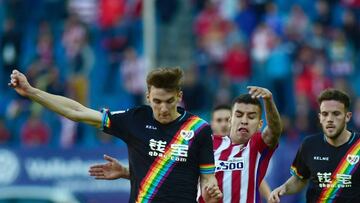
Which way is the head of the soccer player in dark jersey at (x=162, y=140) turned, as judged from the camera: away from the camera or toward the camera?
toward the camera

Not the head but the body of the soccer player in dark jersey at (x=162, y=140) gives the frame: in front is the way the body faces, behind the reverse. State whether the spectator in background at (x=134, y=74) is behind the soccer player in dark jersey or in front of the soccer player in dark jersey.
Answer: behind

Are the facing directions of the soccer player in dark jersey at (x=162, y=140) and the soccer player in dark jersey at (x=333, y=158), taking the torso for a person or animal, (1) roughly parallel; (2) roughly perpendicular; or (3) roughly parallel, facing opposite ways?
roughly parallel

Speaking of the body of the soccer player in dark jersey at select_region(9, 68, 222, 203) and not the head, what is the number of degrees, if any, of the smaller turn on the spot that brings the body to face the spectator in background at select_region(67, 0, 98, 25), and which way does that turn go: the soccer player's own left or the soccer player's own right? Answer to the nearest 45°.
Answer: approximately 180°

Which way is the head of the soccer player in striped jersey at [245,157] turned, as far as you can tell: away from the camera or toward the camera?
toward the camera

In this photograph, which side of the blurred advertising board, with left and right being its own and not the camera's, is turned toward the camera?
front

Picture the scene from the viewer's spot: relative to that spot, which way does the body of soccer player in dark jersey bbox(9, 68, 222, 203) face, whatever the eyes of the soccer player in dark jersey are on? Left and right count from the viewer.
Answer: facing the viewer

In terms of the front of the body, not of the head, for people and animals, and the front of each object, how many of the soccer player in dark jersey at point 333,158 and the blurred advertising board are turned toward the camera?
2

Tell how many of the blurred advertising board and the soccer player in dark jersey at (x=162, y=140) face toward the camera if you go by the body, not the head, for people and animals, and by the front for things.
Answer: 2

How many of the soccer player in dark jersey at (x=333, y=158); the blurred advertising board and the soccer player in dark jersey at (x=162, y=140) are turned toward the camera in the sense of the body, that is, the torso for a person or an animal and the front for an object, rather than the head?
3

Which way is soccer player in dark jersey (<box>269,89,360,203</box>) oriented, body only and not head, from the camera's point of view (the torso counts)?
toward the camera

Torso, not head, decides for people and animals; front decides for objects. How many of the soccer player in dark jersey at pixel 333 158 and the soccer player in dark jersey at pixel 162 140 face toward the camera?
2

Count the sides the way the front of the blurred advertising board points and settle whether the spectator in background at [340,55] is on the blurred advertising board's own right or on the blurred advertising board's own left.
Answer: on the blurred advertising board's own left

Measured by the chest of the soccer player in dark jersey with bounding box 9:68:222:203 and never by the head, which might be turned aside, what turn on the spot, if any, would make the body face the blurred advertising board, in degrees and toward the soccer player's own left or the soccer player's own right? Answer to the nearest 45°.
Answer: approximately 180°
